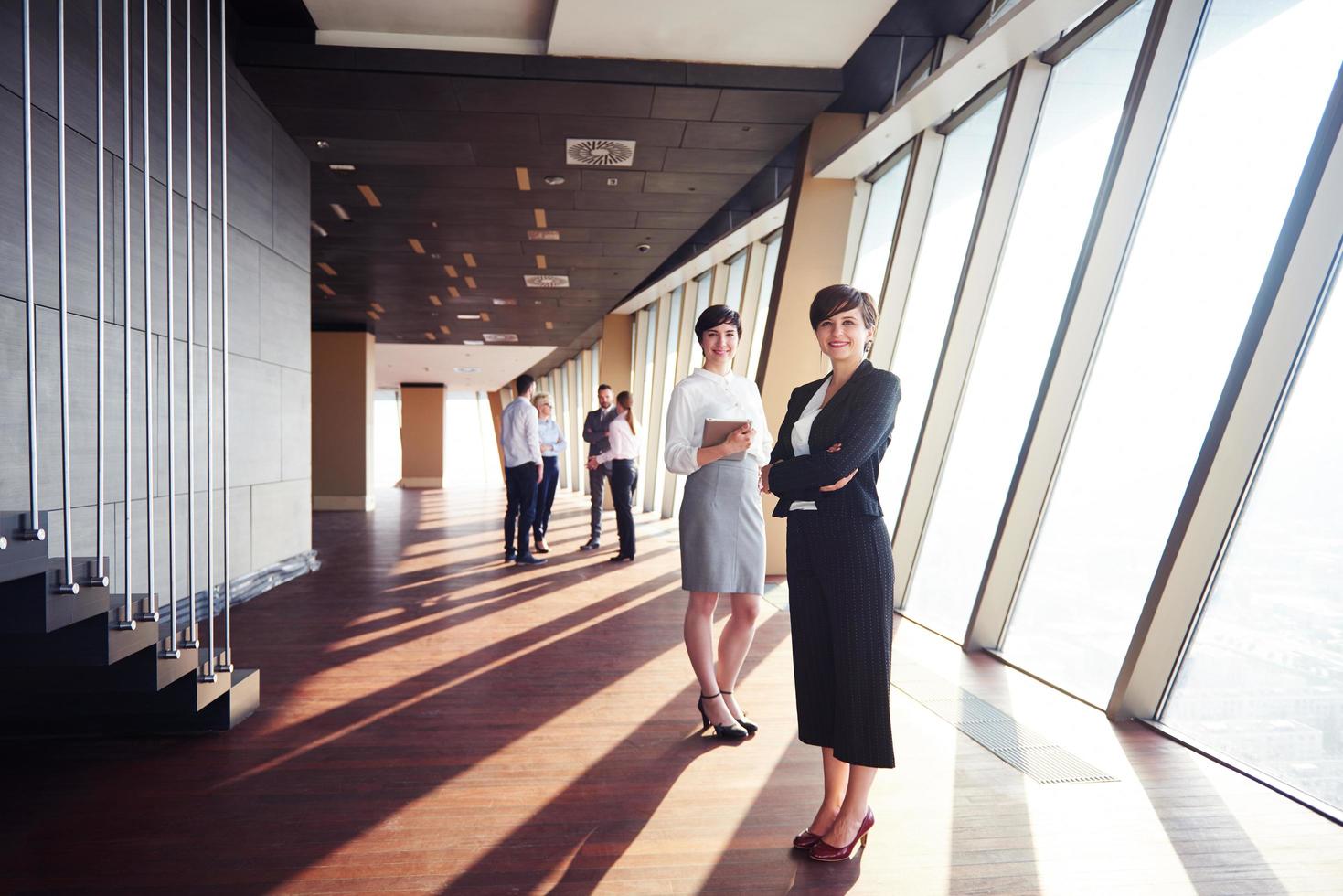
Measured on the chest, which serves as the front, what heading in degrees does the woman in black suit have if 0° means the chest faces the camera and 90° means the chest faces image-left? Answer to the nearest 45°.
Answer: approximately 45°

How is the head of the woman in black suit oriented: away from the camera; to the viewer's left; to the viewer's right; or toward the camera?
toward the camera

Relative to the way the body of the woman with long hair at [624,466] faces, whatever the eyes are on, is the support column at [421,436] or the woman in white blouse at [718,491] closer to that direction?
the support column

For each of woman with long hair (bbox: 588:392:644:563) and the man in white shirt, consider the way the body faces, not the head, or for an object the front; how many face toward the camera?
0

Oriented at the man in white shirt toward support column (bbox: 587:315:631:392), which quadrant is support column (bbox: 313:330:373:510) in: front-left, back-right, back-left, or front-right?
front-left

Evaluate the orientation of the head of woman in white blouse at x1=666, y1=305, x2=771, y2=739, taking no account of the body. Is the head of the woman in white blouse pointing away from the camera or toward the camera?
toward the camera

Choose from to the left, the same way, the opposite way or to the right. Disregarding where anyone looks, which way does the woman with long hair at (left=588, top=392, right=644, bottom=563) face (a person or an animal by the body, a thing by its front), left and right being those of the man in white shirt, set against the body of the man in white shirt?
to the left

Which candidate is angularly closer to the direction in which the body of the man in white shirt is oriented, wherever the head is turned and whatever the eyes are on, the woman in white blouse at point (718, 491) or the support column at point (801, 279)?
the support column

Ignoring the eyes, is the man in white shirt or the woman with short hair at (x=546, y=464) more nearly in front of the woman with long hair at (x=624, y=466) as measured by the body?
the woman with short hair

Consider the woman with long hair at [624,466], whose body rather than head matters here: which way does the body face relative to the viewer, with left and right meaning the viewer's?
facing away from the viewer and to the left of the viewer

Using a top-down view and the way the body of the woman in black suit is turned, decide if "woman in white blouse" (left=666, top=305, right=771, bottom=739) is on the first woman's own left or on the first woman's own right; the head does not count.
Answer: on the first woman's own right

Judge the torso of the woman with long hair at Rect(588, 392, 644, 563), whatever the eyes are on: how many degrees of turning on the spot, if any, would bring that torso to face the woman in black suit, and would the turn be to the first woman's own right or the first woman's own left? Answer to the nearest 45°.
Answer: approximately 135° to the first woman's own left

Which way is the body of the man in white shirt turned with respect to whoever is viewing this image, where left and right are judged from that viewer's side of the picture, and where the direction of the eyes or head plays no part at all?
facing away from the viewer and to the right of the viewer

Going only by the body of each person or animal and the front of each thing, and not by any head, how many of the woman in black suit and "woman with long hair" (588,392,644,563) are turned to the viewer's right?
0

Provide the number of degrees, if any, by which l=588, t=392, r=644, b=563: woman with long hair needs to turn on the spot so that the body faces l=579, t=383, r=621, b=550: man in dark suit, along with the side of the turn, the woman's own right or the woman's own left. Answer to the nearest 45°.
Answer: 0° — they already face them

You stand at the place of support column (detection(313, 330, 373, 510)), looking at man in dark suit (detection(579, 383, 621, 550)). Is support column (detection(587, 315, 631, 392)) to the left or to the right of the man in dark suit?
left
